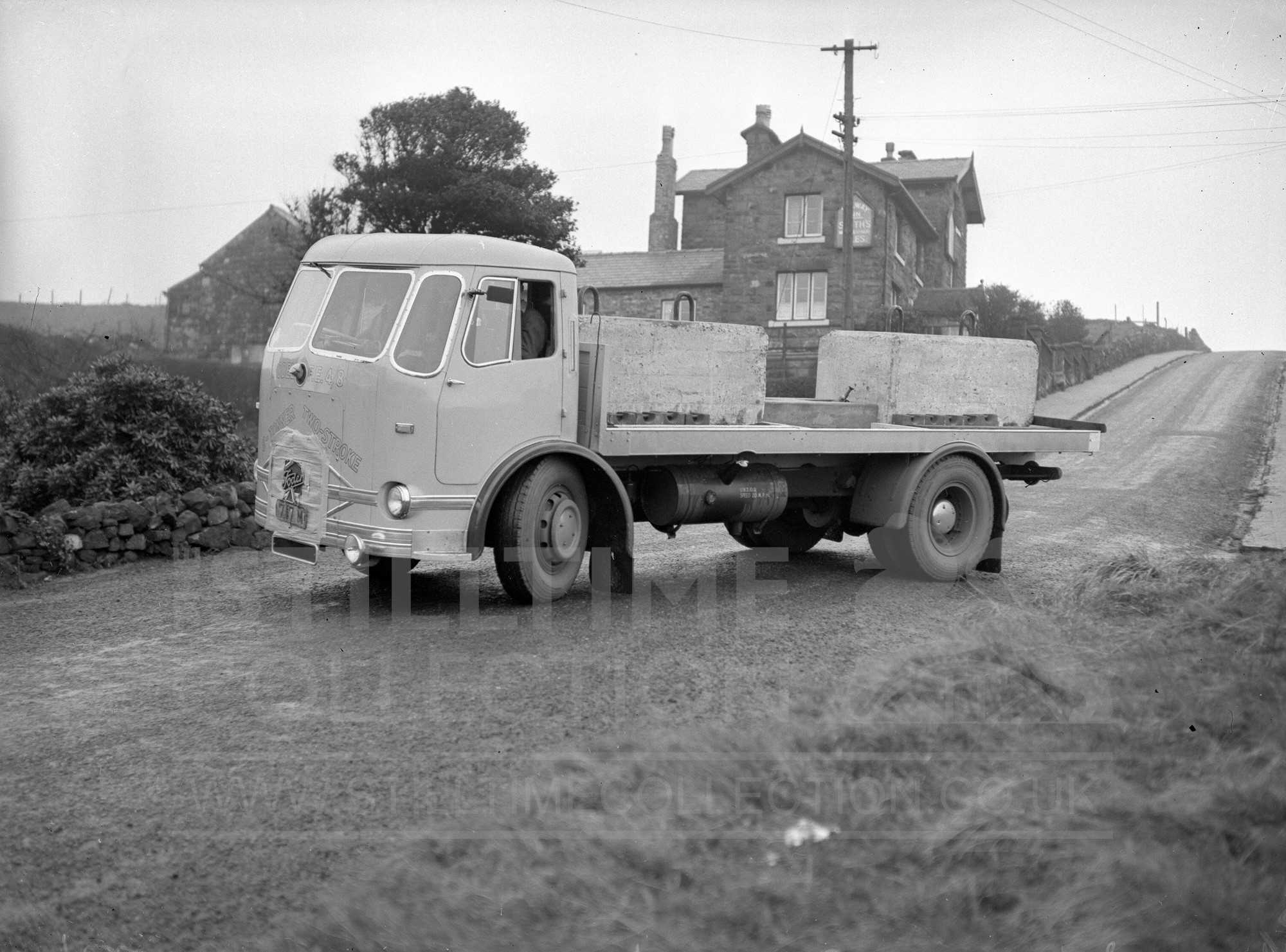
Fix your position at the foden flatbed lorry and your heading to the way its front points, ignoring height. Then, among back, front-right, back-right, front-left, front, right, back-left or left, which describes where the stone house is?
back-right

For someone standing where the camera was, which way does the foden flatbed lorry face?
facing the viewer and to the left of the viewer

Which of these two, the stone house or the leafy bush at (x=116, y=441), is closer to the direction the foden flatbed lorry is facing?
the leafy bush

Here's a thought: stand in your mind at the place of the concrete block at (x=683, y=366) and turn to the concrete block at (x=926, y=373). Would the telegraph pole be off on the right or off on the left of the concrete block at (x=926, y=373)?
left

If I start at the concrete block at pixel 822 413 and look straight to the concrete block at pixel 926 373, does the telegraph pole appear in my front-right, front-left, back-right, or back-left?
front-left

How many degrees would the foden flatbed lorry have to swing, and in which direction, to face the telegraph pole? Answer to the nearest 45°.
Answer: approximately 135° to its right

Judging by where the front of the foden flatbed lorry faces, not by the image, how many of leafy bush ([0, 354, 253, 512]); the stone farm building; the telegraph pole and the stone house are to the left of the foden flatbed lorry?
0

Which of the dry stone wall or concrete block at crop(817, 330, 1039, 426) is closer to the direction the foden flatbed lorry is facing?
the dry stone wall

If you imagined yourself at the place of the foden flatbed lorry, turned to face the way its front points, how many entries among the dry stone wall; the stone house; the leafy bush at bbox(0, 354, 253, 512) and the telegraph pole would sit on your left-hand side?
0

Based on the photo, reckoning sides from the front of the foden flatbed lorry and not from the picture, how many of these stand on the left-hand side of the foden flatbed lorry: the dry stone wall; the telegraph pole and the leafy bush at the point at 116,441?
0

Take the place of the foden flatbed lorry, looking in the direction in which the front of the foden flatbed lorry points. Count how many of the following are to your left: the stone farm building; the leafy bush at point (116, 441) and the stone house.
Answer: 0

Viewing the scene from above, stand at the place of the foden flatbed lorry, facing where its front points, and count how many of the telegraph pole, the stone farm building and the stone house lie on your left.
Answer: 0

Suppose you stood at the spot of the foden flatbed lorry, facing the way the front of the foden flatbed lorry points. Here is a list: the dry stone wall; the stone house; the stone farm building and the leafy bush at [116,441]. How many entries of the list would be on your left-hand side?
0

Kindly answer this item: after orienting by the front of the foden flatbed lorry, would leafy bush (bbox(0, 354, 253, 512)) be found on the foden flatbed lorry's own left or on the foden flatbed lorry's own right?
on the foden flatbed lorry's own right

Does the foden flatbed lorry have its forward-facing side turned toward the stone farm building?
no

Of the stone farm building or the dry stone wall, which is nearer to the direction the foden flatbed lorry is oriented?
the dry stone wall

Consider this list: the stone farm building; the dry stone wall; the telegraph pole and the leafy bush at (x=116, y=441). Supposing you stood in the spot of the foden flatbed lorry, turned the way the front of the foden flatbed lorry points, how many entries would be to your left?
0

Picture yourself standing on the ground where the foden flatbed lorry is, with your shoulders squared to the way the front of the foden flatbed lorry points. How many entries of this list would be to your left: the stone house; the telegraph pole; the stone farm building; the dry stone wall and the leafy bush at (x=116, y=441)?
0
